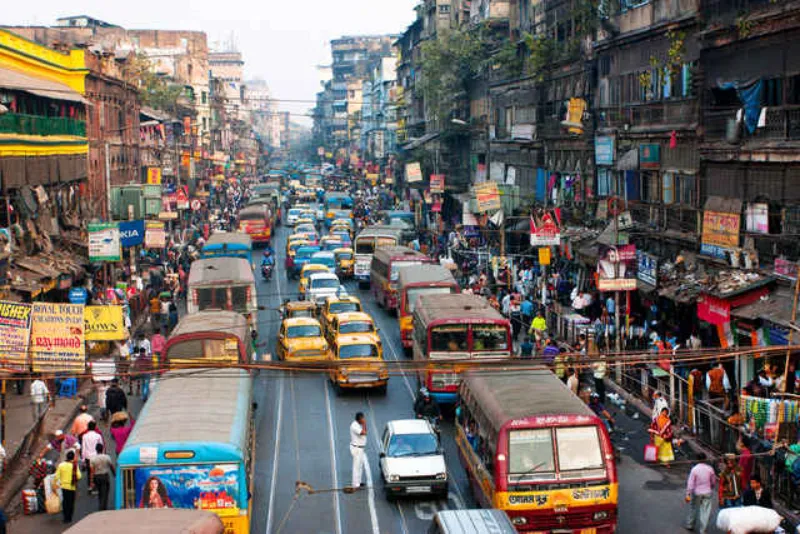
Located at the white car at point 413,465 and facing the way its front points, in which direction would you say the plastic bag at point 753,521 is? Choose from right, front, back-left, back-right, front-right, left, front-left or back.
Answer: front-left

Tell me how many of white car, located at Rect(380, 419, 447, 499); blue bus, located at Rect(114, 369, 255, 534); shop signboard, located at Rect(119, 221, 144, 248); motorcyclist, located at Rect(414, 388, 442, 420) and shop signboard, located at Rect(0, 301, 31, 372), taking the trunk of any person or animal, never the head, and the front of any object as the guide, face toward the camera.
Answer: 4

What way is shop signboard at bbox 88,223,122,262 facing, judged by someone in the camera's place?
facing the viewer

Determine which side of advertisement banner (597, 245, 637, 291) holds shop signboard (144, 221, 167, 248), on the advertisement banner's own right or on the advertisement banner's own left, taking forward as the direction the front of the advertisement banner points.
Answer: on the advertisement banner's own right

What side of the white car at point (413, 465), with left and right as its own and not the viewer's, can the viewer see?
front

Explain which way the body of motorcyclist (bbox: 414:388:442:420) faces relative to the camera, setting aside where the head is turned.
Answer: toward the camera

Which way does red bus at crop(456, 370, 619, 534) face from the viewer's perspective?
toward the camera

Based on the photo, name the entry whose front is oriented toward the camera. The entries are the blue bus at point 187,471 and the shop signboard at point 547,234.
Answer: the shop signboard

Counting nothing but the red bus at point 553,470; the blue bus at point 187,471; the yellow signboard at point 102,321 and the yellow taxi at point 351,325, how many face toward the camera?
3

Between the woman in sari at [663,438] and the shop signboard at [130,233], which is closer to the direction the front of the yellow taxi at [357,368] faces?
the woman in sari

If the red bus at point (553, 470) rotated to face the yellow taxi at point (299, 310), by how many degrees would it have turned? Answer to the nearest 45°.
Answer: approximately 135° to its right

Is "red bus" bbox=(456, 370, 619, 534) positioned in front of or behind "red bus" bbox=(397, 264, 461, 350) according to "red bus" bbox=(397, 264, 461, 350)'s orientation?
in front

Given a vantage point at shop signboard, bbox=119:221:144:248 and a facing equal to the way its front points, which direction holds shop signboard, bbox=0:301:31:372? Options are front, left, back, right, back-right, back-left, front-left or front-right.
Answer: front

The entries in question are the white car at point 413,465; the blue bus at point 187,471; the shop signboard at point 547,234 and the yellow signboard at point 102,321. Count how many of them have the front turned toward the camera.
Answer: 3

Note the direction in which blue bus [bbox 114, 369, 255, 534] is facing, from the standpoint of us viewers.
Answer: facing away from the viewer

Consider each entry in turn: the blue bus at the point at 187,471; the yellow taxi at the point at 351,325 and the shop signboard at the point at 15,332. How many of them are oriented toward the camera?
2

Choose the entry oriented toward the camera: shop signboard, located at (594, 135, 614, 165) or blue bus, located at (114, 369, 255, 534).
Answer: the shop signboard

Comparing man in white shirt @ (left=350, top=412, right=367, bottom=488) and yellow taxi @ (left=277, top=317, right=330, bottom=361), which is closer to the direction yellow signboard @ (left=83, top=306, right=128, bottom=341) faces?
the man in white shirt

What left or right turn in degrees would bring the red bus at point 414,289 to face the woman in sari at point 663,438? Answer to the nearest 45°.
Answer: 0° — it already faces them
